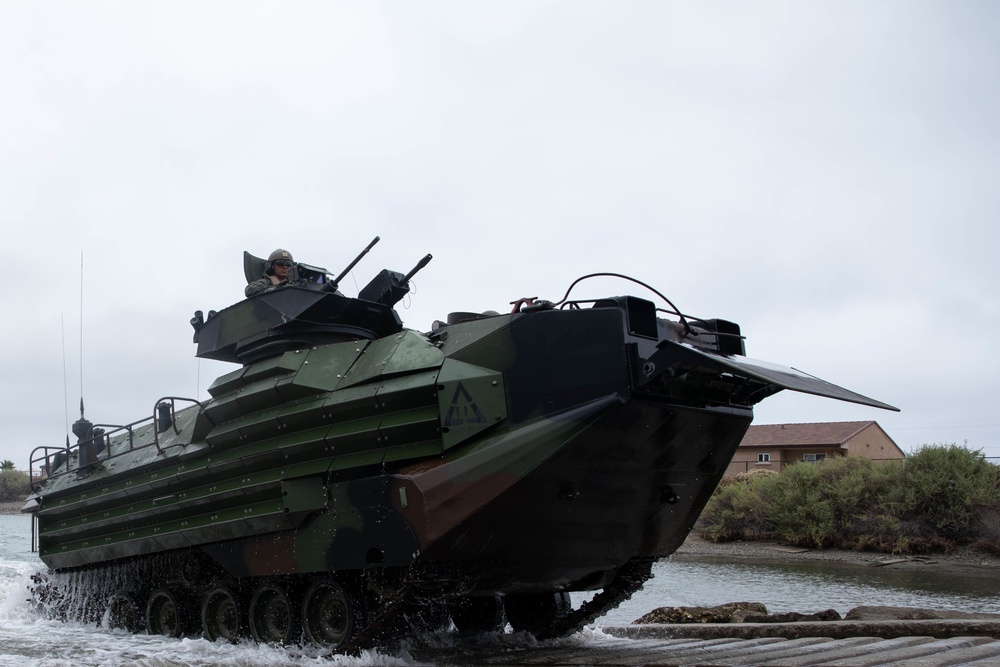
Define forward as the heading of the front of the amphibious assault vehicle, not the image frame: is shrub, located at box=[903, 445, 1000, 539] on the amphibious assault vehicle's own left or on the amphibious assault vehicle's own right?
on the amphibious assault vehicle's own left

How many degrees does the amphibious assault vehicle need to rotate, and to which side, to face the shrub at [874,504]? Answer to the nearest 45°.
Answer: approximately 90° to its left

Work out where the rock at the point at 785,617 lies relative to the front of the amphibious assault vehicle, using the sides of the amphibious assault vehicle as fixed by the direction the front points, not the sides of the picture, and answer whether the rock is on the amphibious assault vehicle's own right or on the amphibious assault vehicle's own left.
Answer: on the amphibious assault vehicle's own left

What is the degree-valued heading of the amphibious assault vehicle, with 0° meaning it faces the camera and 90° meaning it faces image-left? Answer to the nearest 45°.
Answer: approximately 315°

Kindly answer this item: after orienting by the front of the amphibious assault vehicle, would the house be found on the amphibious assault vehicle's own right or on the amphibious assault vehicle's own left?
on the amphibious assault vehicle's own left
